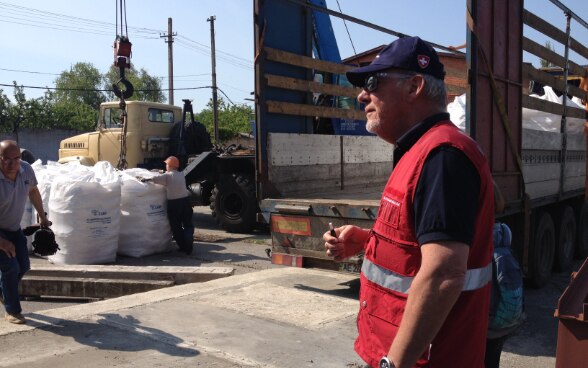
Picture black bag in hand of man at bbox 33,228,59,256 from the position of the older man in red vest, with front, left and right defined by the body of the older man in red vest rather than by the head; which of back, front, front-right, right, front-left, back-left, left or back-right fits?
front-right

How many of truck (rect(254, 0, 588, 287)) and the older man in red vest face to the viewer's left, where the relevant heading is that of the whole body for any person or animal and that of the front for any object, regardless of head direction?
1

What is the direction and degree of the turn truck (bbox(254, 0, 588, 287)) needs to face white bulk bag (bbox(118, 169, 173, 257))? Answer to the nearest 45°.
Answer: approximately 135° to its left

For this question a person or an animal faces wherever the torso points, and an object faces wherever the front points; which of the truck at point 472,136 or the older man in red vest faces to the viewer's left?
the older man in red vest

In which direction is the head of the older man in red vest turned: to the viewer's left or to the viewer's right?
to the viewer's left

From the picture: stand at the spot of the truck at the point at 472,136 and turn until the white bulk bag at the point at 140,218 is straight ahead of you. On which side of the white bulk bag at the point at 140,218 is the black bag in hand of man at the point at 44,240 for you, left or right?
left

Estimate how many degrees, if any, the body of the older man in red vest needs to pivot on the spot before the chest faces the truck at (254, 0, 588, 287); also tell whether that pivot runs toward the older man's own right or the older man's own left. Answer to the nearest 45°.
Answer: approximately 90° to the older man's own right

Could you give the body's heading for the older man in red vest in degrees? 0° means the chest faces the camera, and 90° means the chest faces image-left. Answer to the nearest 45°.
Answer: approximately 90°
